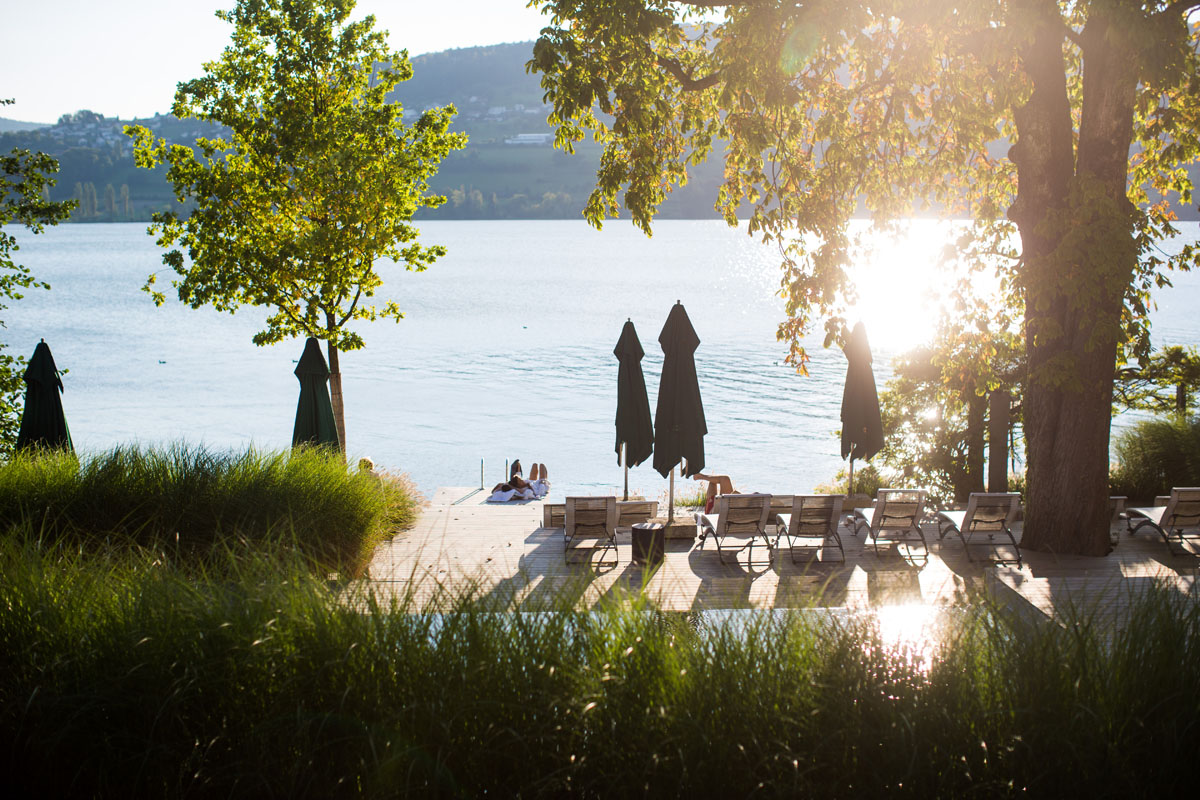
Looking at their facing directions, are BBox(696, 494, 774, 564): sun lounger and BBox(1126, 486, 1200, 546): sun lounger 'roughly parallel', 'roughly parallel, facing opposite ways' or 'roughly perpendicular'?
roughly parallel

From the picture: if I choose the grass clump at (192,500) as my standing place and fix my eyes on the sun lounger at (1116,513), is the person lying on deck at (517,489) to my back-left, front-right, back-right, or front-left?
front-left

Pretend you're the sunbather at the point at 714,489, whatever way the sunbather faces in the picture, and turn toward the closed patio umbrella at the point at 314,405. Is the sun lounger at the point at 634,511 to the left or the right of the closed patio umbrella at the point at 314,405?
left

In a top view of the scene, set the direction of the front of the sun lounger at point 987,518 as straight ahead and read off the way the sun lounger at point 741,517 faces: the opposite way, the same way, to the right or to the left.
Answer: the same way

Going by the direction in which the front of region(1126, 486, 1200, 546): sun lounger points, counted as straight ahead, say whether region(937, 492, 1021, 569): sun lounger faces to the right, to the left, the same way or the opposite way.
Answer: the same way
